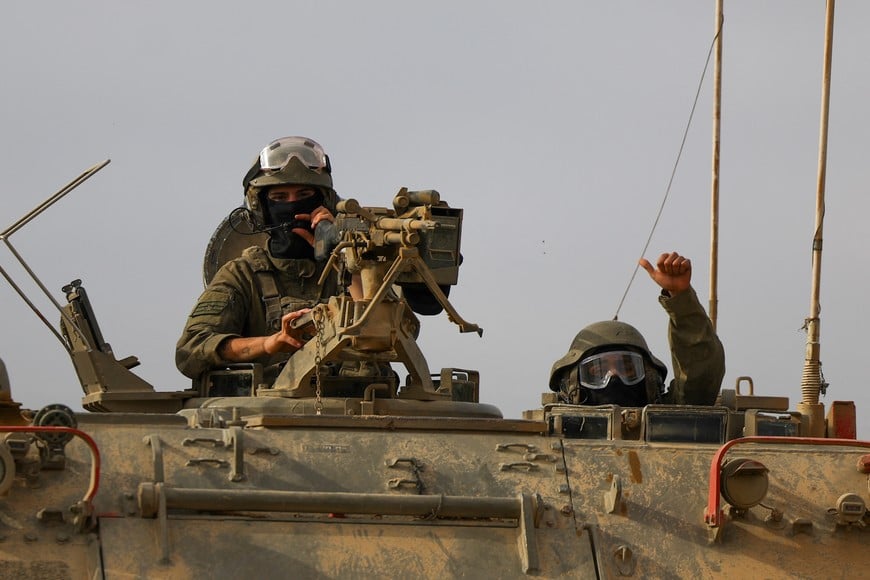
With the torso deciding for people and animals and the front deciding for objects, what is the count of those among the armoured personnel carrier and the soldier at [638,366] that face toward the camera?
2

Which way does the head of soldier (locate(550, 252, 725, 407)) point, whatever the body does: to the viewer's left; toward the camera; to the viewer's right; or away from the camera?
toward the camera

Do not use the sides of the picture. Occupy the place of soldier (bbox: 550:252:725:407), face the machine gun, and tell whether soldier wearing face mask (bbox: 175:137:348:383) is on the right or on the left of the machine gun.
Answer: right

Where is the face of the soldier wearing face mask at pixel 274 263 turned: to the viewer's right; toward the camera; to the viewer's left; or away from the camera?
toward the camera

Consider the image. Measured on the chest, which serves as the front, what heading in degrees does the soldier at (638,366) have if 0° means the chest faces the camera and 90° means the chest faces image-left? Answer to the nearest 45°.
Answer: approximately 0°

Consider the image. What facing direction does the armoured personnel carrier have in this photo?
toward the camera

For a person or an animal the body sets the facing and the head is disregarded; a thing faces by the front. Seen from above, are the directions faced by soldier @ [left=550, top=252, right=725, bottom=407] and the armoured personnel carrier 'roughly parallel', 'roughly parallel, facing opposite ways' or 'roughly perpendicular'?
roughly parallel

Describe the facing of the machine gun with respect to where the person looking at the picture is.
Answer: facing the viewer and to the right of the viewer

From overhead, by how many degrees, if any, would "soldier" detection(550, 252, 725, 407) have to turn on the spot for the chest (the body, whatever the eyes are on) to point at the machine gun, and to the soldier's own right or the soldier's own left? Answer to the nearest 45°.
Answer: approximately 45° to the soldier's own right

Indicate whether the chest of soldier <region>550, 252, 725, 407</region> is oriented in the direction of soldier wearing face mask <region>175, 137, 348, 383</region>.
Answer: no
